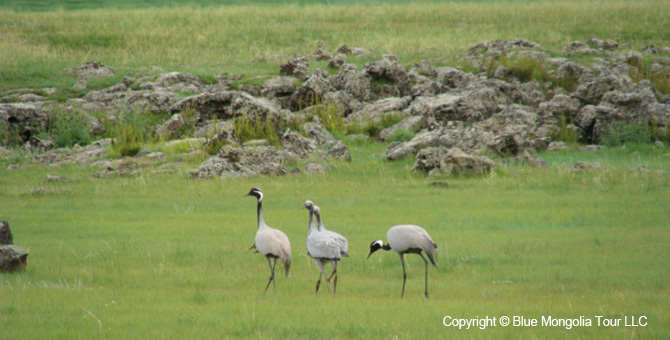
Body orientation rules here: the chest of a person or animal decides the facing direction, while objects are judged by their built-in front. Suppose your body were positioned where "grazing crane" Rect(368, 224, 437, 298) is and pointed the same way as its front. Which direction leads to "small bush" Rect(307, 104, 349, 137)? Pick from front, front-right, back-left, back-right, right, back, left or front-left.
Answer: right

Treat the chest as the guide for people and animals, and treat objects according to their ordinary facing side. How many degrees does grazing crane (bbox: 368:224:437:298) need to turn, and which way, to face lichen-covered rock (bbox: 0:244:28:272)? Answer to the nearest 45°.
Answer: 0° — it already faces it

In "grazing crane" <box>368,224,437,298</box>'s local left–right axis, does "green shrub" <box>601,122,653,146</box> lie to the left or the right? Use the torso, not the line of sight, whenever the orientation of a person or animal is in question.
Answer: on its right

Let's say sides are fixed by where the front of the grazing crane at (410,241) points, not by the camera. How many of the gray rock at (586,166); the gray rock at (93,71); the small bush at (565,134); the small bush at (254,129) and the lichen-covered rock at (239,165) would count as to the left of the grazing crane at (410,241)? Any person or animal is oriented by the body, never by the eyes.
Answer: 0

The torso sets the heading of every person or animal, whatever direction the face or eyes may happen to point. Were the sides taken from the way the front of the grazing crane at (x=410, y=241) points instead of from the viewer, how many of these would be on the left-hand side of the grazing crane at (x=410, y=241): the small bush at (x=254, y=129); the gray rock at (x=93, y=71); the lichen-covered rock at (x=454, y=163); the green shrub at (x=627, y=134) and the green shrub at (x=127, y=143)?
0

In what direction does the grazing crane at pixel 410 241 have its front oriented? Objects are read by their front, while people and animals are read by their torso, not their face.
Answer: to the viewer's left

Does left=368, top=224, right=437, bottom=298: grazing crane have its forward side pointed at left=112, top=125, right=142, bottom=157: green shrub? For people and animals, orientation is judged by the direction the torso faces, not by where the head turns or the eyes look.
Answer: no

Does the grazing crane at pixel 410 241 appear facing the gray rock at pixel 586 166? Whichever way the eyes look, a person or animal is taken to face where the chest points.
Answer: no

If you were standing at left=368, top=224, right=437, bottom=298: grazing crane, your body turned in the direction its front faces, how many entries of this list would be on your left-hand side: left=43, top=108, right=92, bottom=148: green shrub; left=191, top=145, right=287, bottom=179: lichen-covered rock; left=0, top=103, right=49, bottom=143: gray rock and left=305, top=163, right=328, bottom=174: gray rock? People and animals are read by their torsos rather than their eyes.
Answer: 0

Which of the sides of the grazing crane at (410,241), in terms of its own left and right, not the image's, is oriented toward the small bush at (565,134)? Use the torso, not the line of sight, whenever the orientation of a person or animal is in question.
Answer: right

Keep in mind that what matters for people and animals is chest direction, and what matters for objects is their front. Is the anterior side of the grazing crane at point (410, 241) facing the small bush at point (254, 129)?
no

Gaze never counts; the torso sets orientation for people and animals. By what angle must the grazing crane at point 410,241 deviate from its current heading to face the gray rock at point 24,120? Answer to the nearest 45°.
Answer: approximately 45° to its right

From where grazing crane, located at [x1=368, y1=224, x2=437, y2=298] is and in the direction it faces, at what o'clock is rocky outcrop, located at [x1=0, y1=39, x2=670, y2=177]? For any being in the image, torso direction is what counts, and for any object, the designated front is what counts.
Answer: The rocky outcrop is roughly at 3 o'clock from the grazing crane.

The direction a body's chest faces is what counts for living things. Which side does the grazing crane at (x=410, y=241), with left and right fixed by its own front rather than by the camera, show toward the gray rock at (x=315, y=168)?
right

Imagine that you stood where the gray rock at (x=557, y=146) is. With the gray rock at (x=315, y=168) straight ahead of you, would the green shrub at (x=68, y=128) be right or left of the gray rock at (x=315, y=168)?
right

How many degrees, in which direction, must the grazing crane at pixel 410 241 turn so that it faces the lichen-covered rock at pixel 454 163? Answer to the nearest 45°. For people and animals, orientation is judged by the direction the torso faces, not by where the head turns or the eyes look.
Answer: approximately 90° to its right

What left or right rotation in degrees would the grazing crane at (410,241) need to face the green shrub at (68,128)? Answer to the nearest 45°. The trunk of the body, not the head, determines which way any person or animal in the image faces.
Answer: approximately 45° to its right

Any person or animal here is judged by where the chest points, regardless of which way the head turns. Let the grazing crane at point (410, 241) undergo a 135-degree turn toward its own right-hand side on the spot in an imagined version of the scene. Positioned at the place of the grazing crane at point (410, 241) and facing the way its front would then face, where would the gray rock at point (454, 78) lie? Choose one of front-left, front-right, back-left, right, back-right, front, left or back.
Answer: front-left
